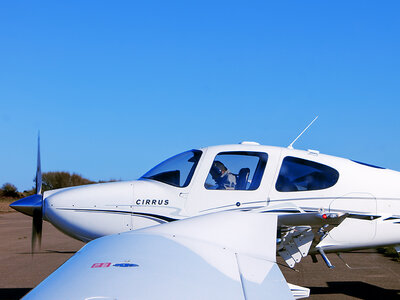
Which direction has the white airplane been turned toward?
to the viewer's left
